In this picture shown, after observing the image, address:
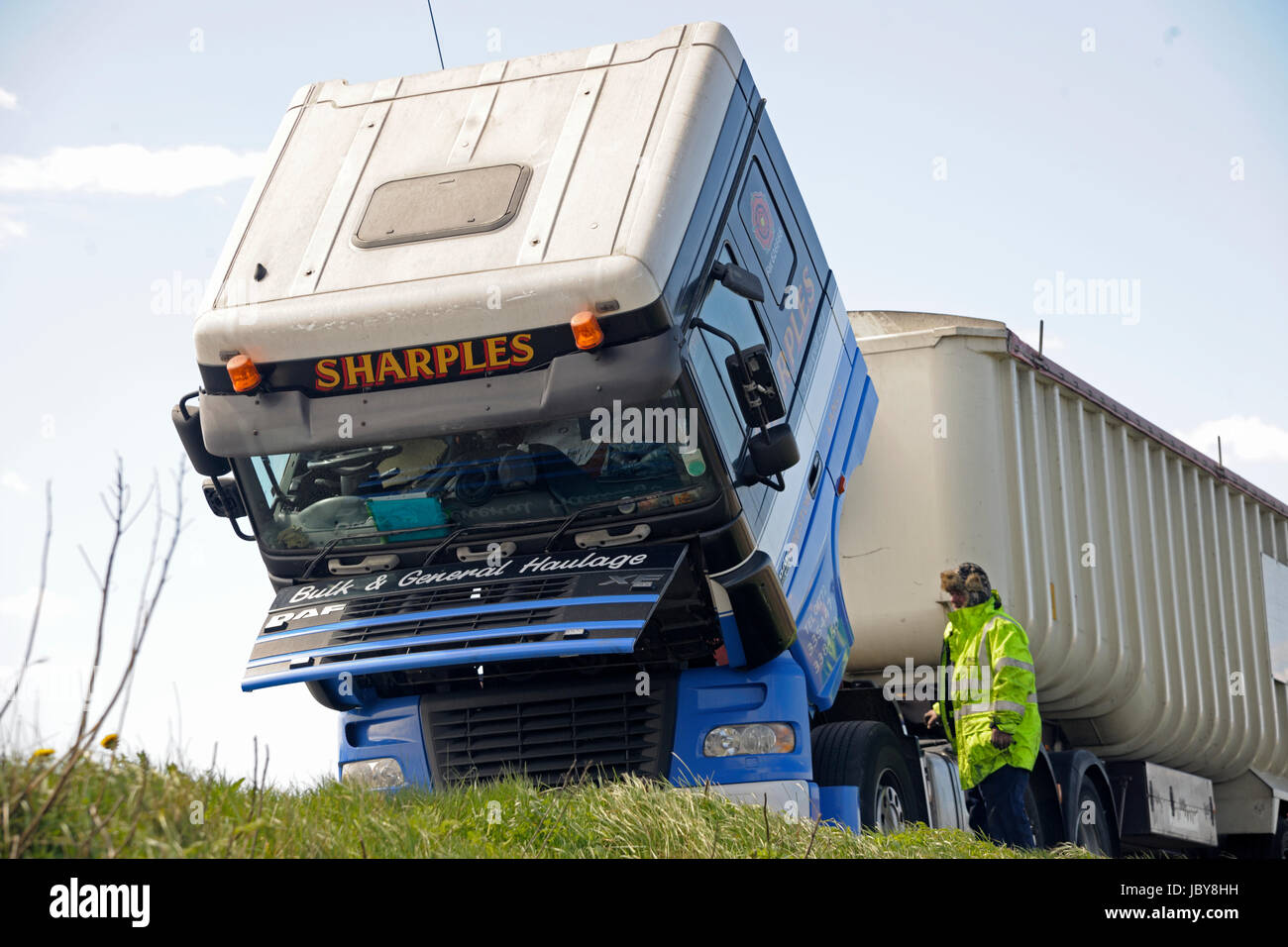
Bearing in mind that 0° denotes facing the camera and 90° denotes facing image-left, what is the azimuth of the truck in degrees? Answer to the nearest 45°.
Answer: approximately 45°

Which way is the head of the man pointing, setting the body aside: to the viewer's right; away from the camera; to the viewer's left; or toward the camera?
to the viewer's left

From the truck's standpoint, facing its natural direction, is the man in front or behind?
behind
